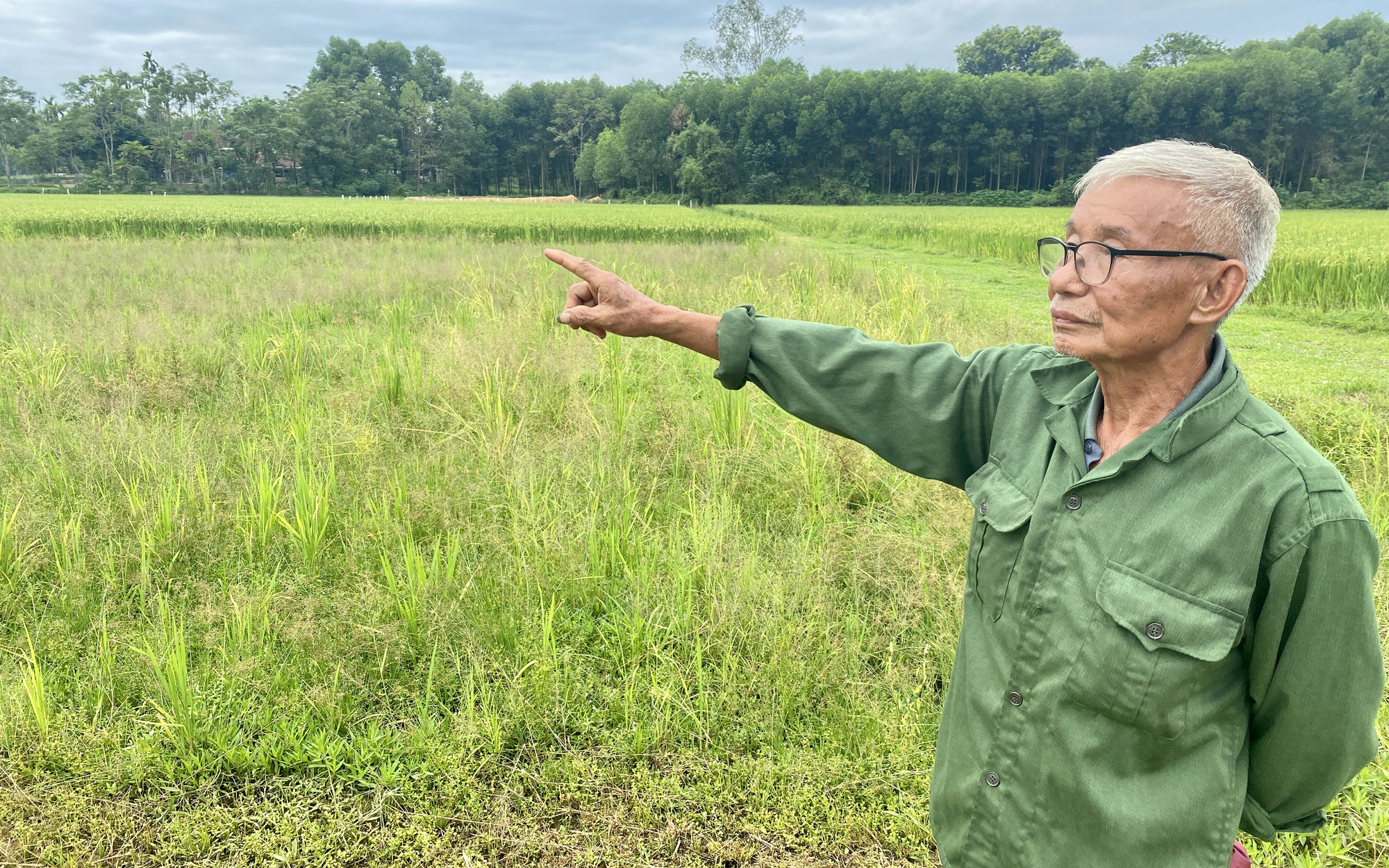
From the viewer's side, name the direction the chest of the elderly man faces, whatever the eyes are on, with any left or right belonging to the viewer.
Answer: facing the viewer and to the left of the viewer

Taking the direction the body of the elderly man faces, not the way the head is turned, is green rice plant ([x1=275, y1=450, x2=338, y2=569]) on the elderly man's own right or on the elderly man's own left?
on the elderly man's own right

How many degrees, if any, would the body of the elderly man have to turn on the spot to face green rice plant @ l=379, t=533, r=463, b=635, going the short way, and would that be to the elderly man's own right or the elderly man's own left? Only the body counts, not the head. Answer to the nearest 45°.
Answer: approximately 90° to the elderly man's own right

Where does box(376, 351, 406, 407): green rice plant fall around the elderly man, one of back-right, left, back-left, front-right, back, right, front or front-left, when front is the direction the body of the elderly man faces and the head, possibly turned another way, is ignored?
right

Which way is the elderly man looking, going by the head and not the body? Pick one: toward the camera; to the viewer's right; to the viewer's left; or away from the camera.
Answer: to the viewer's left

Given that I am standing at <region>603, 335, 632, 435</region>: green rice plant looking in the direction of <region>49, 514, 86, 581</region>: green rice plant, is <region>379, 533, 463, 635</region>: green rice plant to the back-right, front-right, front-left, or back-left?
front-left

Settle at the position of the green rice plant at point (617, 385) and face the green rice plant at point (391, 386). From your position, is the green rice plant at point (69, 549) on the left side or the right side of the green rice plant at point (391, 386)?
left
